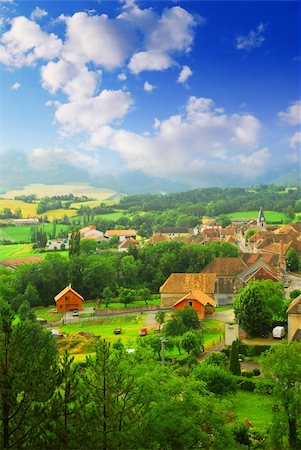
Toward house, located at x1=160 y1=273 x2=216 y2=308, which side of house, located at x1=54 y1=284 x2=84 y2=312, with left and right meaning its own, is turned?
left

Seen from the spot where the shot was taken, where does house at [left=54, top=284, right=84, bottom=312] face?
facing the viewer

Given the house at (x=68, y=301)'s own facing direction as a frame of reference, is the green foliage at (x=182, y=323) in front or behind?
in front

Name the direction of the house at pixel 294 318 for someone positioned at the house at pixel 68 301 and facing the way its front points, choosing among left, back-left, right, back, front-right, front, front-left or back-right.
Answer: front-left

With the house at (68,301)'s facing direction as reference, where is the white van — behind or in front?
in front

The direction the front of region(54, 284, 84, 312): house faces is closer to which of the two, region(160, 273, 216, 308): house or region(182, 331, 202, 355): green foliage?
the green foliage

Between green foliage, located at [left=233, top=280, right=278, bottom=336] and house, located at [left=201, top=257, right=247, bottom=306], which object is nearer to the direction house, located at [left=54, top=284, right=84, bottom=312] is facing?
the green foliage

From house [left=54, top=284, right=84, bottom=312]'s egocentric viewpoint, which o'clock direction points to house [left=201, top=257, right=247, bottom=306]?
house [left=201, top=257, right=247, bottom=306] is roughly at 9 o'clock from house [left=54, top=284, right=84, bottom=312].
